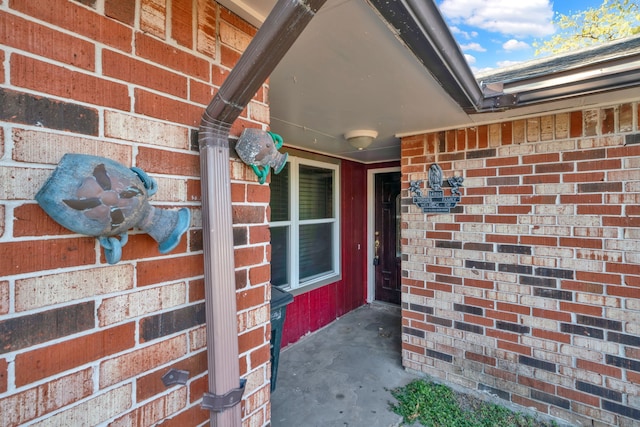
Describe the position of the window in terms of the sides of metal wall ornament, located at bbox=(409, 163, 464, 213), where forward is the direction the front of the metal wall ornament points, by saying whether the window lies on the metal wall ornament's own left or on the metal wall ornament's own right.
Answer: on the metal wall ornament's own right

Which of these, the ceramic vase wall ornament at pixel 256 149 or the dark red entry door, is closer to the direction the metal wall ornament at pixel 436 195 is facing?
the ceramic vase wall ornament

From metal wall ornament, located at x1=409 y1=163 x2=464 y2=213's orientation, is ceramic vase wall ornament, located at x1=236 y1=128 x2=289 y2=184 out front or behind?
out front

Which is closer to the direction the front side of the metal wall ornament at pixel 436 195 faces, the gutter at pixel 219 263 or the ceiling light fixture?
the gutter

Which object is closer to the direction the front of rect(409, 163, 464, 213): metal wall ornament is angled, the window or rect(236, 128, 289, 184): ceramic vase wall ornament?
the ceramic vase wall ornament

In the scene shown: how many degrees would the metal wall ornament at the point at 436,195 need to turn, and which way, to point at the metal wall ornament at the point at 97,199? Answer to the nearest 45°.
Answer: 0° — it already faces it

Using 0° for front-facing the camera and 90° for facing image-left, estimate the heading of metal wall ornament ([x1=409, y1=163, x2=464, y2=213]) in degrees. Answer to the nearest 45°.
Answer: approximately 0°

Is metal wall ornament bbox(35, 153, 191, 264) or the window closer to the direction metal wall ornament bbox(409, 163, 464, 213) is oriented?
the metal wall ornament

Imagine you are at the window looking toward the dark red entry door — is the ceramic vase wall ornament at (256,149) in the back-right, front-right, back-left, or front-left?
back-right

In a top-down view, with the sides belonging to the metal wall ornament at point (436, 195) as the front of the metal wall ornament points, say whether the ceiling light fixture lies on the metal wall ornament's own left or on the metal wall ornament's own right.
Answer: on the metal wall ornament's own right

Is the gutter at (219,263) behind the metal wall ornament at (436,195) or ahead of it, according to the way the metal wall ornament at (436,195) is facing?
ahead

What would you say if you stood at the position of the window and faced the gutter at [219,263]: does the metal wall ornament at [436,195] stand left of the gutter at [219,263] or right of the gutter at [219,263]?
left
